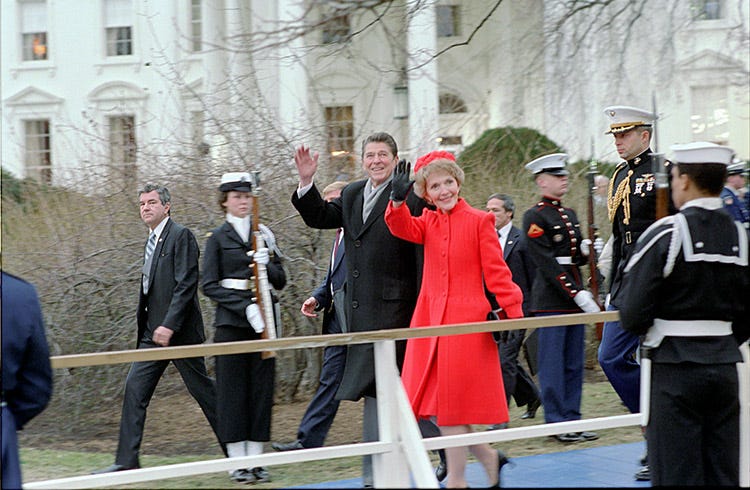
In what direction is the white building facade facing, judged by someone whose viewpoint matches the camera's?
facing the viewer

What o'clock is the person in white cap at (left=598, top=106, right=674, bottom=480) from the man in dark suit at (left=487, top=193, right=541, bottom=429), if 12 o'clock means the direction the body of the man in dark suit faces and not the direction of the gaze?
The person in white cap is roughly at 10 o'clock from the man in dark suit.

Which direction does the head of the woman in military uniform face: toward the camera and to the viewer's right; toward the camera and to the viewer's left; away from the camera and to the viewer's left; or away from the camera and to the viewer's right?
toward the camera and to the viewer's right

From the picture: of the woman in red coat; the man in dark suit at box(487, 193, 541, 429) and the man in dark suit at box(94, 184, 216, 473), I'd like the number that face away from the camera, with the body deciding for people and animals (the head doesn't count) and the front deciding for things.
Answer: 0

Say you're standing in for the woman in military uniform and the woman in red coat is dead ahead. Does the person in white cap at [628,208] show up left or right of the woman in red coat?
left
